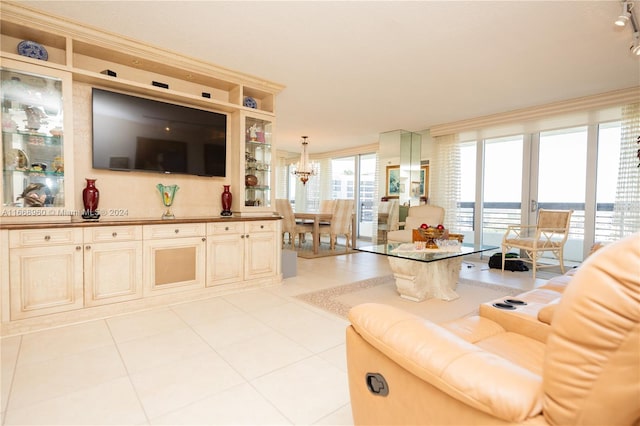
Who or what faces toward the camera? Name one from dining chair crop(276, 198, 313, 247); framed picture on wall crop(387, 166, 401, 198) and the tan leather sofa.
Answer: the framed picture on wall

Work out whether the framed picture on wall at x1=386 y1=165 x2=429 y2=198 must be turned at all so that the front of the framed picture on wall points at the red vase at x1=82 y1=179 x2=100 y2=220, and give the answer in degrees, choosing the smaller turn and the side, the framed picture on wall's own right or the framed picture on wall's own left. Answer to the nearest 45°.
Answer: approximately 45° to the framed picture on wall's own right

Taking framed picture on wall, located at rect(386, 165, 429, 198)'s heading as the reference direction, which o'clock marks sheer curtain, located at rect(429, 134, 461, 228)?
The sheer curtain is roughly at 10 o'clock from the framed picture on wall.

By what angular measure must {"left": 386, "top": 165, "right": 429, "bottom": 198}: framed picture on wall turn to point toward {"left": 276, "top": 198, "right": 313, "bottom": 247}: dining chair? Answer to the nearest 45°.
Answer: approximately 45° to its right

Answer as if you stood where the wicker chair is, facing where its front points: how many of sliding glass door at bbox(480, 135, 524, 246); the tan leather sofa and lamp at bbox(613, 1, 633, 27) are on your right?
1

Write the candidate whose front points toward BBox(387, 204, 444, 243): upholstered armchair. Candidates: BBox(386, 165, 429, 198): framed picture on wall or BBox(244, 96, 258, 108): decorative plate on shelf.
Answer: the framed picture on wall

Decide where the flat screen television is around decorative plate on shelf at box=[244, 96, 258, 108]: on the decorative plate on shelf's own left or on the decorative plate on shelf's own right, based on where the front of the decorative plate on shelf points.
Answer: on the decorative plate on shelf's own right

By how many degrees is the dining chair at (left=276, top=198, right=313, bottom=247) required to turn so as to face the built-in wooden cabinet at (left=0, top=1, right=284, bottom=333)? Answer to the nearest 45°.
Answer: approximately 180°

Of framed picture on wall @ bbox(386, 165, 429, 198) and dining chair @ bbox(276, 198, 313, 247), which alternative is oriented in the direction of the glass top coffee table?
the framed picture on wall

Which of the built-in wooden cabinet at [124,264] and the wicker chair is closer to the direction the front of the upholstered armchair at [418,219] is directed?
the built-in wooden cabinet

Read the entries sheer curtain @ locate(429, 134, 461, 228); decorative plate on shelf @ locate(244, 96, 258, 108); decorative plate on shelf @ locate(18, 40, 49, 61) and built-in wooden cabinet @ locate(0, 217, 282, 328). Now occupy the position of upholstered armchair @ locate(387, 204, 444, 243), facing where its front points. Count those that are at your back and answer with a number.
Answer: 1

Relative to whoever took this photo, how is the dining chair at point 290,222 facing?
facing away from the viewer and to the right of the viewer

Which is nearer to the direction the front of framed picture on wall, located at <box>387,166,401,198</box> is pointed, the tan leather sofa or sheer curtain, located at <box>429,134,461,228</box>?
the tan leather sofa

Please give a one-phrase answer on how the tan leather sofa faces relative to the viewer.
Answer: facing away from the viewer and to the left of the viewer

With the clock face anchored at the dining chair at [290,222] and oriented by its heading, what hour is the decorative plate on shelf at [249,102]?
The decorative plate on shelf is roughly at 5 o'clock from the dining chair.

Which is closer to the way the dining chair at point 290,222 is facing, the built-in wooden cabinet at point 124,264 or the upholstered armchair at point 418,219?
the upholstered armchair
